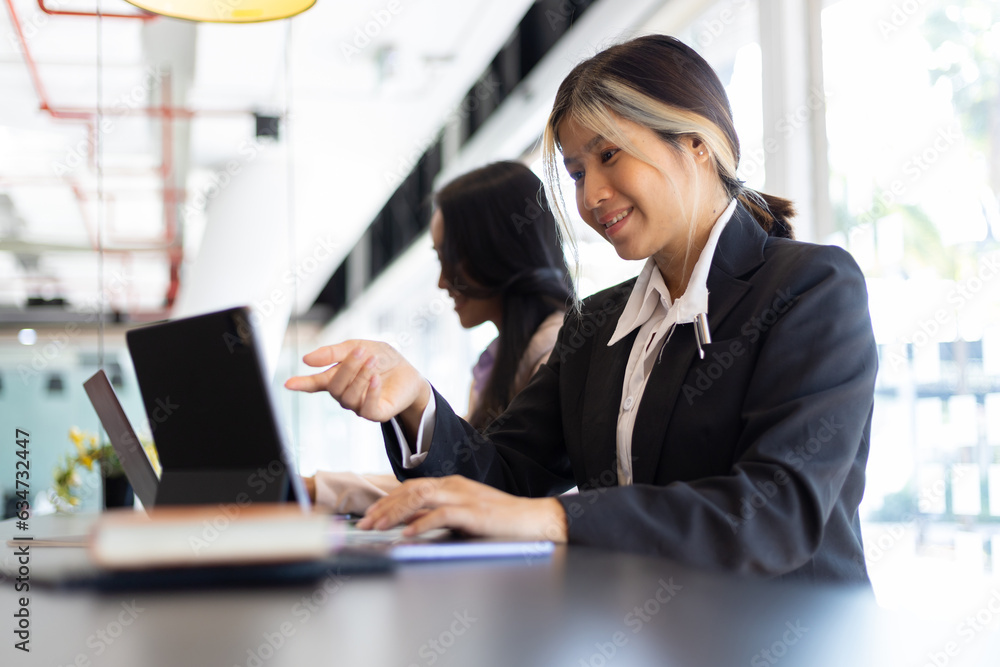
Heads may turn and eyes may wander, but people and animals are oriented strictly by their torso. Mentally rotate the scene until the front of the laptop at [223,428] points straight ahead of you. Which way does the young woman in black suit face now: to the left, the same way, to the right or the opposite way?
the opposite way

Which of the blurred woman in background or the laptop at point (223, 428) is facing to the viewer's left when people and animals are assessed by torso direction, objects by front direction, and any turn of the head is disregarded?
the blurred woman in background

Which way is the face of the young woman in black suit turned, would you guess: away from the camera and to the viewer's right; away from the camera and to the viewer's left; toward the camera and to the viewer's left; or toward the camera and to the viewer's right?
toward the camera and to the viewer's left

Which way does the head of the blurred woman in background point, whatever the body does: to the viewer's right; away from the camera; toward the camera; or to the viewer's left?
to the viewer's left

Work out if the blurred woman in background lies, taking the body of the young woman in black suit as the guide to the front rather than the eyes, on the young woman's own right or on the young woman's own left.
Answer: on the young woman's own right

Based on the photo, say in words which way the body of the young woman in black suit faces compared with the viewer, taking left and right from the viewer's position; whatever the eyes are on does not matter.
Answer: facing the viewer and to the left of the viewer

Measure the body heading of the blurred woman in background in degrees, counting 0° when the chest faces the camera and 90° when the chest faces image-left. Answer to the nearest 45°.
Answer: approximately 90°

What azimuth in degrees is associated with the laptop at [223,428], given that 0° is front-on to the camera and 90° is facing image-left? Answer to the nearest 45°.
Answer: approximately 225°

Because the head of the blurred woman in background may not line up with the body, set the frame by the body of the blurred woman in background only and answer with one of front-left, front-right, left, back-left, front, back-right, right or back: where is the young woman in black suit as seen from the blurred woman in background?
left
